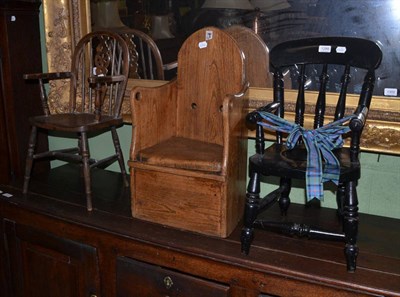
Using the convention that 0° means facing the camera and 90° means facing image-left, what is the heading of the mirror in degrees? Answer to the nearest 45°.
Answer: approximately 0°

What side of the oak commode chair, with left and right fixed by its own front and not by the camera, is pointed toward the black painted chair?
left

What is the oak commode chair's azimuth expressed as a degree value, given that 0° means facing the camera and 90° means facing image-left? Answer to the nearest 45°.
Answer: approximately 45°
